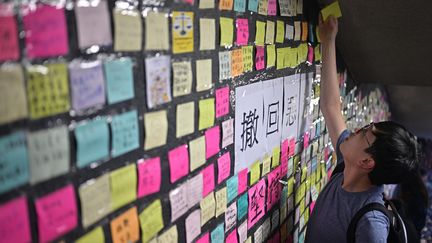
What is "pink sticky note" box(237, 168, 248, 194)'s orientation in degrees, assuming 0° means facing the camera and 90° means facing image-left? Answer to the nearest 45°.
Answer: approximately 315°

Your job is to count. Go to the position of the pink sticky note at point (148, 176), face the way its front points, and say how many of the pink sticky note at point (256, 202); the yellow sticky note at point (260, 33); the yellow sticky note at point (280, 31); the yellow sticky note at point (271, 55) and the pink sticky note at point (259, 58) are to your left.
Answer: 5

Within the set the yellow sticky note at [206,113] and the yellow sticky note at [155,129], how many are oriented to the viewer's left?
0

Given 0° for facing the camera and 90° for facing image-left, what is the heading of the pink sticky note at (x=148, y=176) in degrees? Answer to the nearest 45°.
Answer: approximately 315°

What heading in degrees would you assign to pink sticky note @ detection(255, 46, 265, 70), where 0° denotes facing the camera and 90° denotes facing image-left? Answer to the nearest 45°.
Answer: approximately 315°

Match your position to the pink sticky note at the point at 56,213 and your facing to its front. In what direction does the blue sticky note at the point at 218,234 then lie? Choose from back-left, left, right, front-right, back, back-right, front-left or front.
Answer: left
